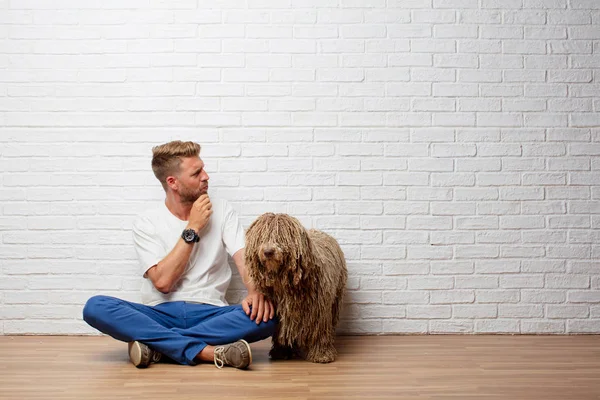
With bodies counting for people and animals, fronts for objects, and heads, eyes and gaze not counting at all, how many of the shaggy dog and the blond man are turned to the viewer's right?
0

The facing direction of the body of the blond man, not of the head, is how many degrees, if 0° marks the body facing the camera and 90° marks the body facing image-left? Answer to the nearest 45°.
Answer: approximately 0°

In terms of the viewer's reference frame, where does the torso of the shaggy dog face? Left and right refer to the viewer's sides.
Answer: facing the viewer and to the left of the viewer

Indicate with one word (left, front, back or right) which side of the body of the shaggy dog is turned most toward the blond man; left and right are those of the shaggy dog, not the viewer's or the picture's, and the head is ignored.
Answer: right

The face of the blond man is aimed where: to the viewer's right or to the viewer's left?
to the viewer's right

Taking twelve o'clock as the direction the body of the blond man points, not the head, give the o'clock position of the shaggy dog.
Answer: The shaggy dog is roughly at 10 o'clock from the blond man.
